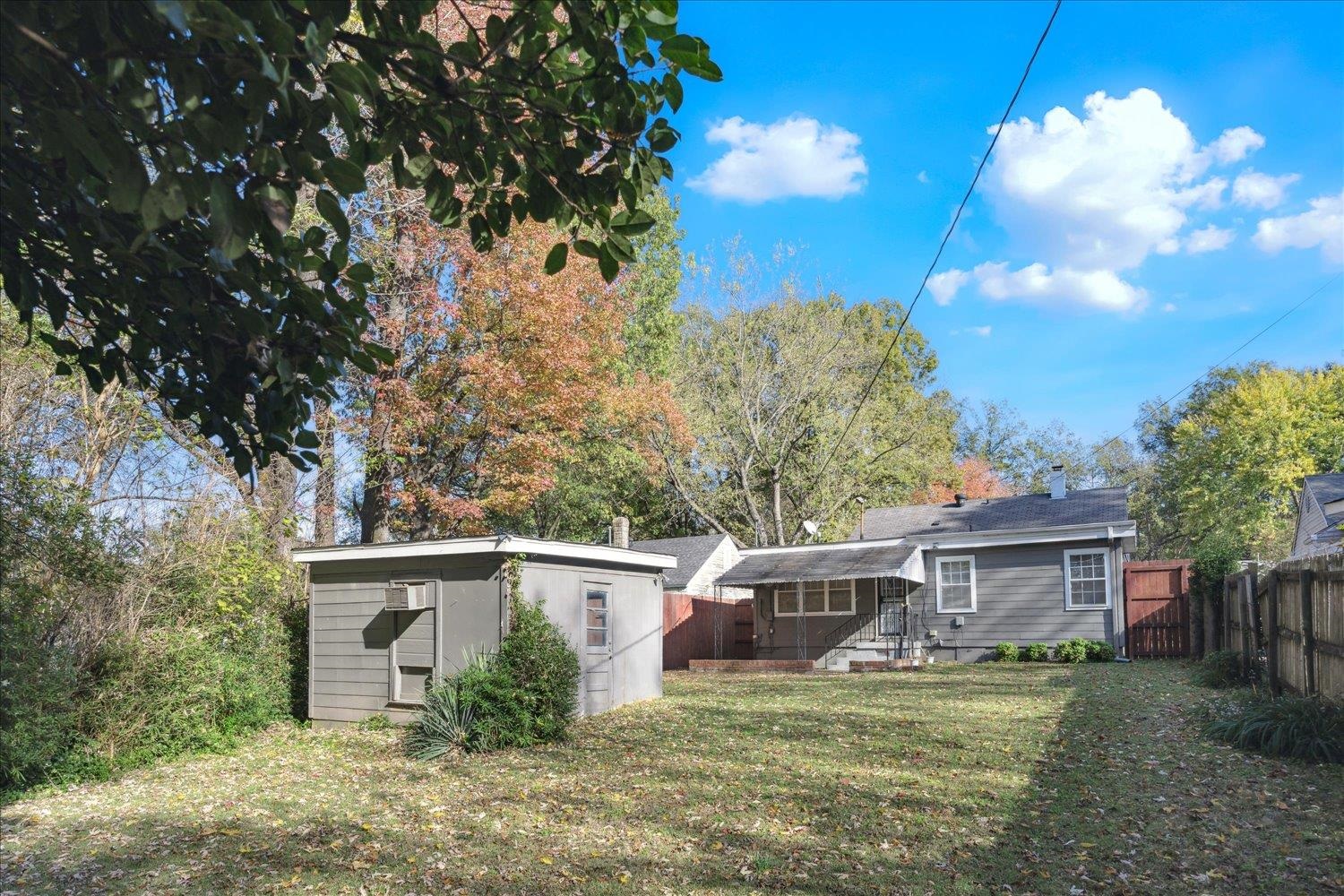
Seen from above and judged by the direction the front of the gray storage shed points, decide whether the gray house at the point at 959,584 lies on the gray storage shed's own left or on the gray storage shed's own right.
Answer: on the gray storage shed's own left

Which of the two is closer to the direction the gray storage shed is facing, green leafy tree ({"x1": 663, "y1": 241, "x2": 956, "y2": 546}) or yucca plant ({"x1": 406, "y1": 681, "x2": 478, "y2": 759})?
the yucca plant

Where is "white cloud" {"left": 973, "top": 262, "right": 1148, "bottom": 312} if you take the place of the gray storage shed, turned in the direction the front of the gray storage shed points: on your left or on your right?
on your left

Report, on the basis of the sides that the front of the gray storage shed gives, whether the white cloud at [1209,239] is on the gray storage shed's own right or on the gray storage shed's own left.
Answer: on the gray storage shed's own left

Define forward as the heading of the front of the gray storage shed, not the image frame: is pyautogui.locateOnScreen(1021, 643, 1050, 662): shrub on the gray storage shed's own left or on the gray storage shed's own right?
on the gray storage shed's own left

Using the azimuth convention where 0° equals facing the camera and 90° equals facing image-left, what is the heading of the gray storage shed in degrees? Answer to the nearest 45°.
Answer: approximately 315°
